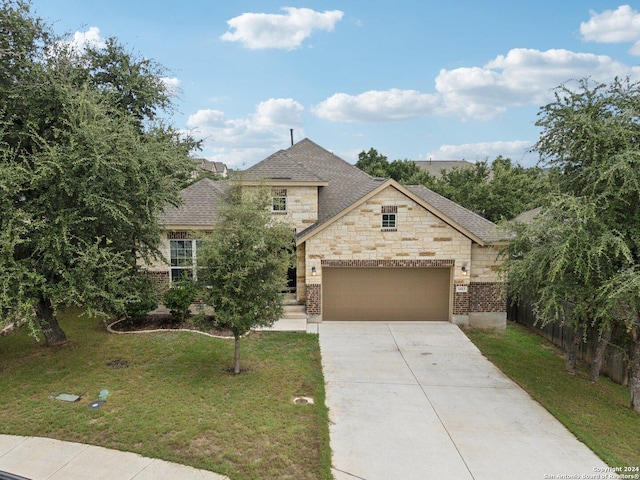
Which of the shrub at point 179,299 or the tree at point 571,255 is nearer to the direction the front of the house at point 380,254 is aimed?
the tree

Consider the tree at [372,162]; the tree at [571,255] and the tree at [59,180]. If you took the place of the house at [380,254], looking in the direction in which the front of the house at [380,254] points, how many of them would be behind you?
1

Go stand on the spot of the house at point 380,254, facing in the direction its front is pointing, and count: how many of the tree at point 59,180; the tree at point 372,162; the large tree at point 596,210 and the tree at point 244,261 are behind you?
1

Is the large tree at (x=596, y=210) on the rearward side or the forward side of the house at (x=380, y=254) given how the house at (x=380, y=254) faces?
on the forward side

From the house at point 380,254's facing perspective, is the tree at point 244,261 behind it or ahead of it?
ahead

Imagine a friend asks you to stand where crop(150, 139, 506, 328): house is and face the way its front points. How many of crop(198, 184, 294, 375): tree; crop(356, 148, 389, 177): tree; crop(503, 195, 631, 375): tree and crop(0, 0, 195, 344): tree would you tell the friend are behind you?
1

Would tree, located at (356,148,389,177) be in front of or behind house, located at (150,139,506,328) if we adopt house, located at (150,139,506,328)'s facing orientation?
behind

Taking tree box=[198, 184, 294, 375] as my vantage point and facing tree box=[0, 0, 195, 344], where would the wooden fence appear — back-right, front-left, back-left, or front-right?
back-right

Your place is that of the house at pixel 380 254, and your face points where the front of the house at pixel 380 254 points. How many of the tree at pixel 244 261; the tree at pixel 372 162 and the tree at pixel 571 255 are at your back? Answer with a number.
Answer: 1

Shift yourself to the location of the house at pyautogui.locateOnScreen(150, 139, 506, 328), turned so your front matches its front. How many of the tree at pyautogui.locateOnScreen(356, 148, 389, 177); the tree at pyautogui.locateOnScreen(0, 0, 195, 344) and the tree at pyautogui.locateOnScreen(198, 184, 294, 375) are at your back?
1

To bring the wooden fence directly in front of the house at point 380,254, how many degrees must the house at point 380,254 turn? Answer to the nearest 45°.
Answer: approximately 45° to its left

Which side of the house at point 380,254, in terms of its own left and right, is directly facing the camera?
front

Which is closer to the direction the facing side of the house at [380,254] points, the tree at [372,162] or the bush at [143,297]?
the bush
